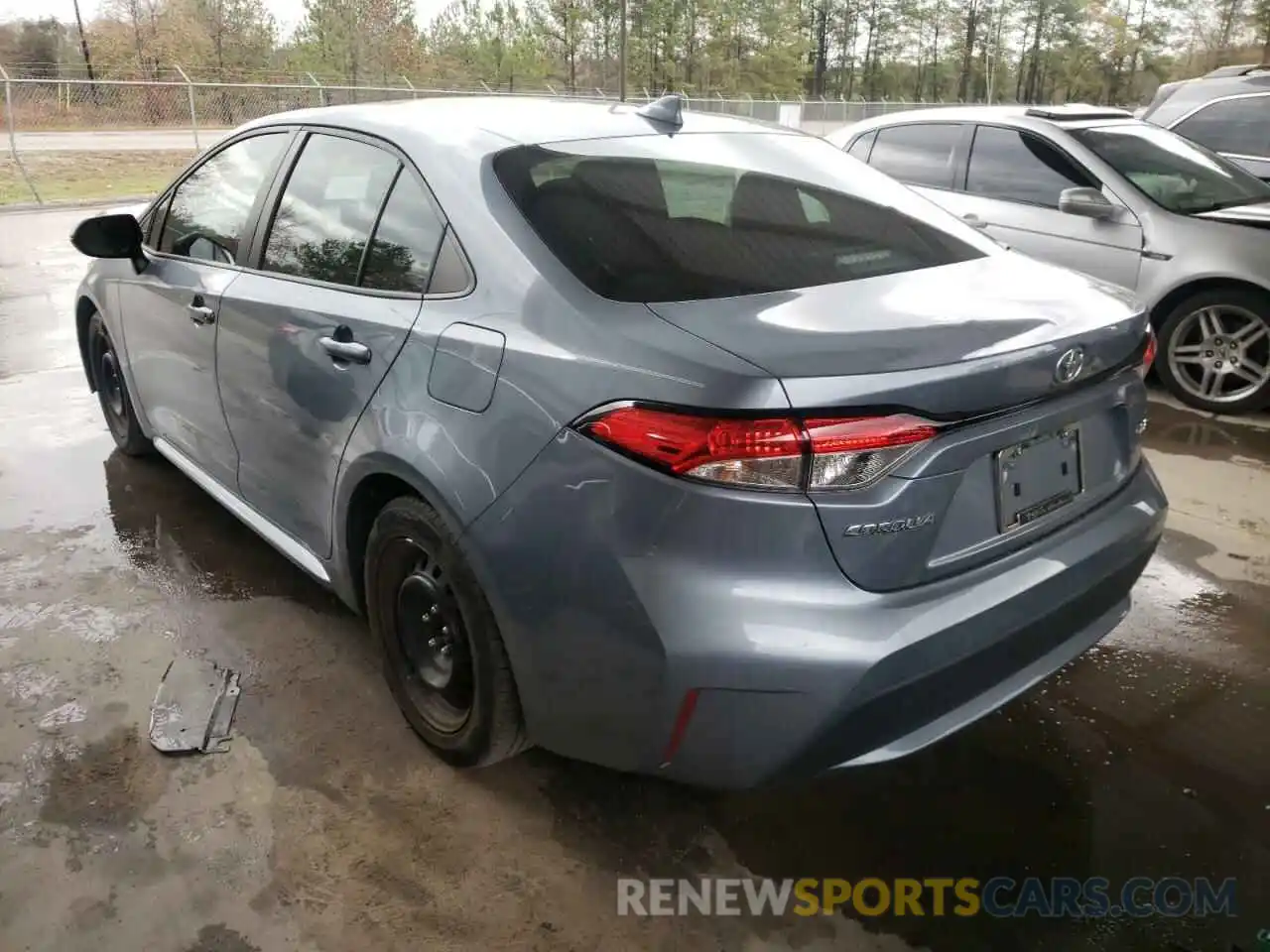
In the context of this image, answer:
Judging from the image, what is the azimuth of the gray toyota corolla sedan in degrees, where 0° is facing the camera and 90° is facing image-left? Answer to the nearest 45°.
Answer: approximately 135°

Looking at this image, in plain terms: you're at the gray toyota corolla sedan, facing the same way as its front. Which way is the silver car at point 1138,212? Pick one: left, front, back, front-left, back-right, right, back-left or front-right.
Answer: right

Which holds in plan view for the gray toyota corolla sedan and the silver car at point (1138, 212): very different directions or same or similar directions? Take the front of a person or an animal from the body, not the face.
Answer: very different directions

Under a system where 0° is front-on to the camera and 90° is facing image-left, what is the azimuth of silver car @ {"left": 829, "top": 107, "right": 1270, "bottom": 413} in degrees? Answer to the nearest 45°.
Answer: approximately 315°

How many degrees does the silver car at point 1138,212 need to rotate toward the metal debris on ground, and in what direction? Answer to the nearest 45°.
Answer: approximately 90° to its right

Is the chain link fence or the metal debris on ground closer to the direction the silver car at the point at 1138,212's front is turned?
the metal debris on ground

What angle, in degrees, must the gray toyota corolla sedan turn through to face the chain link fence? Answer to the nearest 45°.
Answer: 0° — it already faces it
